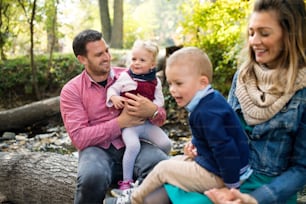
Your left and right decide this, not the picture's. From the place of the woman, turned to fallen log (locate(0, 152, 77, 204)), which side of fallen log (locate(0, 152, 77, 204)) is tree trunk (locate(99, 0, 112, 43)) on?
right

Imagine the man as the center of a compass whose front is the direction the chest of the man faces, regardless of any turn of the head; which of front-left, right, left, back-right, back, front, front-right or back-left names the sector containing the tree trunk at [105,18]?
back-left

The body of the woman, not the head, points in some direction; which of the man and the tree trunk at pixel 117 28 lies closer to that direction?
the man

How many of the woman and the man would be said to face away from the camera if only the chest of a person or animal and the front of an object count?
0

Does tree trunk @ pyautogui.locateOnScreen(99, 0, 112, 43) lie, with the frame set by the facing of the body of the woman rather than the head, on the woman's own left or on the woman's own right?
on the woman's own right

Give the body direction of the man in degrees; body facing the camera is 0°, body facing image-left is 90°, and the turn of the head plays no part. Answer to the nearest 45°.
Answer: approximately 315°

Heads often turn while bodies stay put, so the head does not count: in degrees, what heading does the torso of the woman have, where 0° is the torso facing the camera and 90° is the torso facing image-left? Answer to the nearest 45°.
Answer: approximately 45°

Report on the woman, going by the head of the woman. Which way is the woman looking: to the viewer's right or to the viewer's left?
to the viewer's left

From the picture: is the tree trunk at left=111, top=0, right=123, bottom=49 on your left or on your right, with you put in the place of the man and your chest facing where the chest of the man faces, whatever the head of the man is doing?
on your left

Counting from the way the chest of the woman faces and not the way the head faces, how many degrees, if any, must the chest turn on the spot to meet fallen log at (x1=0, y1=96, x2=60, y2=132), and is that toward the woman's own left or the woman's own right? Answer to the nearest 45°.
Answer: approximately 90° to the woman's own right

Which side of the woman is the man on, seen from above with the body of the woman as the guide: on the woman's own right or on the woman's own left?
on the woman's own right
